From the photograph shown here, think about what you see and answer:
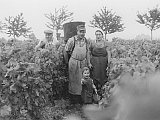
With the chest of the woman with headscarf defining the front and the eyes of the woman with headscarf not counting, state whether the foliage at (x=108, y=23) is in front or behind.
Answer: behind

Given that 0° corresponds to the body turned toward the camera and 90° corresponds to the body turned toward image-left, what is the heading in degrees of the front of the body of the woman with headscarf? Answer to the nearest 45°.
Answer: approximately 0°

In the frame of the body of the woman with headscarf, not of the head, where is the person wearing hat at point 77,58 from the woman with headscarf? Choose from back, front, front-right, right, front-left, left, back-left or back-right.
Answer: front-right

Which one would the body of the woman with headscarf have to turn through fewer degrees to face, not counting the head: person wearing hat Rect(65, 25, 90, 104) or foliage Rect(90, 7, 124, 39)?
the person wearing hat

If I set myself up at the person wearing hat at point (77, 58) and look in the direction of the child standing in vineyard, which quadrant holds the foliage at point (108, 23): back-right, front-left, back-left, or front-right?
back-left

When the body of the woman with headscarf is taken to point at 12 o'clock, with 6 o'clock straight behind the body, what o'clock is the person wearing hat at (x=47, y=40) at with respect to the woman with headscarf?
The person wearing hat is roughly at 3 o'clock from the woman with headscarf.
